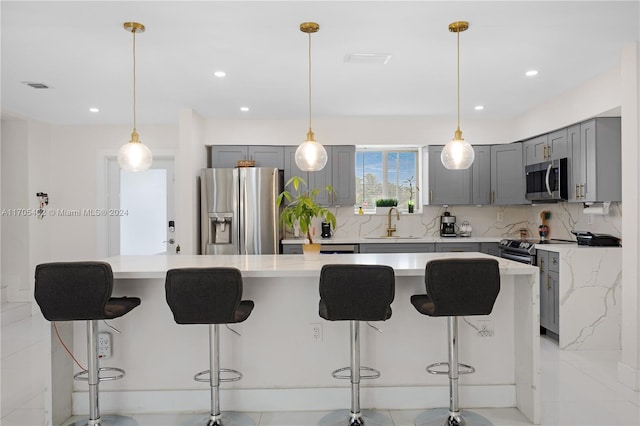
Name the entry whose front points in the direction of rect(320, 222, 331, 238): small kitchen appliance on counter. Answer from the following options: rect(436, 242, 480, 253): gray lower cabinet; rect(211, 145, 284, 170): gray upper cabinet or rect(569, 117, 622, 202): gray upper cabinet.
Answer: rect(569, 117, 622, 202): gray upper cabinet

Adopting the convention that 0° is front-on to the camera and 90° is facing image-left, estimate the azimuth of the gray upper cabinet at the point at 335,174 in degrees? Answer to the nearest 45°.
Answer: approximately 0°

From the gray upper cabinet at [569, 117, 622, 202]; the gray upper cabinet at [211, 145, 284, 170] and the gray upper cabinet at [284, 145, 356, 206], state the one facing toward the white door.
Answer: the gray upper cabinet at [569, 117, 622, 202]

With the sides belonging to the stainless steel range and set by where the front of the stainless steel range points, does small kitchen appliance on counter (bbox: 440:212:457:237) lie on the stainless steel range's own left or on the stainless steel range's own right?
on the stainless steel range's own right

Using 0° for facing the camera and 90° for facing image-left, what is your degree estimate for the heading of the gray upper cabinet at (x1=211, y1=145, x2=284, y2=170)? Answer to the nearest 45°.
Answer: approximately 0°

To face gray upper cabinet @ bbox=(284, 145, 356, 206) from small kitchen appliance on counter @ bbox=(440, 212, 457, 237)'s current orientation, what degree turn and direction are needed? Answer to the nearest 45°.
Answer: approximately 90° to its right

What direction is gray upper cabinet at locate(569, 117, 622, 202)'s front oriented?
to the viewer's left

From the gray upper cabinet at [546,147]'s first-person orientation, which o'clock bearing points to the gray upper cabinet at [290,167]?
the gray upper cabinet at [290,167] is roughly at 1 o'clock from the gray upper cabinet at [546,147].

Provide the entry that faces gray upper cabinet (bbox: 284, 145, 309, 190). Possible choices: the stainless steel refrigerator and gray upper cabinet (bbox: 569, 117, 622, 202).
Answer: gray upper cabinet (bbox: 569, 117, 622, 202)

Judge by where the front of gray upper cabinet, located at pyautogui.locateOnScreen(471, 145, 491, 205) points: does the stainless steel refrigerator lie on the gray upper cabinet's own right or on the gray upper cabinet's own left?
on the gray upper cabinet's own right

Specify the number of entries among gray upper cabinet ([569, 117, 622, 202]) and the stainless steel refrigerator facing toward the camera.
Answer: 1

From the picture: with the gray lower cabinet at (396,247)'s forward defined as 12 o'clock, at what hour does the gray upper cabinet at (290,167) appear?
The gray upper cabinet is roughly at 3 o'clock from the gray lower cabinet.
